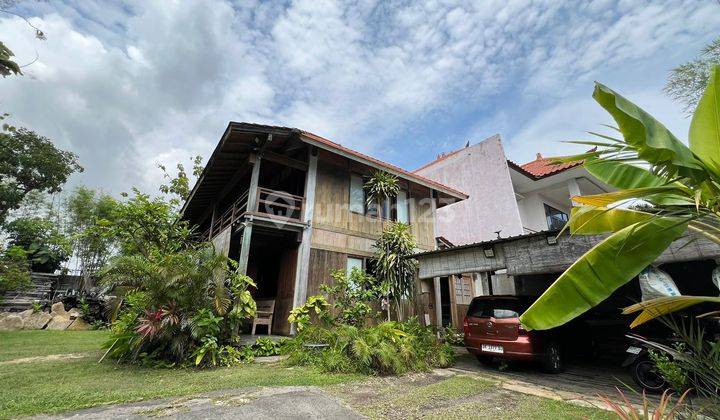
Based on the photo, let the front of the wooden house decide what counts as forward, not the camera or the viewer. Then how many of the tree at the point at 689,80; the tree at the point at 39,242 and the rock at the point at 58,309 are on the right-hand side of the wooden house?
2

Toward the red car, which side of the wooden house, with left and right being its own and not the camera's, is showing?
left

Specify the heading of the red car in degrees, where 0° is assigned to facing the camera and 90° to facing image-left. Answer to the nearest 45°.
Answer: approximately 225°

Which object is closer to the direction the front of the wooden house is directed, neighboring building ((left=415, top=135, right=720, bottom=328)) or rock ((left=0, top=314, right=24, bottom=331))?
the rock

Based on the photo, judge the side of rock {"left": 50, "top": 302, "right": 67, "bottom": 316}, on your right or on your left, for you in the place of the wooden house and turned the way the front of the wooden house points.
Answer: on your right

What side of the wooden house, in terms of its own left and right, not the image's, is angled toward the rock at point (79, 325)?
right

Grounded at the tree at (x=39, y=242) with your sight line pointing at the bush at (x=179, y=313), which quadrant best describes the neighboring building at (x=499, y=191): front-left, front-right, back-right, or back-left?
front-left

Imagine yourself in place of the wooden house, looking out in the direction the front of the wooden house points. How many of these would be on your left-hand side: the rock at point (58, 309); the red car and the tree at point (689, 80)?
2

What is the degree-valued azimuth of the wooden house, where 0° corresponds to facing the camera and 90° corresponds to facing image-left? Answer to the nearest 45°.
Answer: approximately 45°

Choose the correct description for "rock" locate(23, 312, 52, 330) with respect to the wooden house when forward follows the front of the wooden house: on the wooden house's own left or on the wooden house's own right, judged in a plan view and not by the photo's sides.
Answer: on the wooden house's own right
